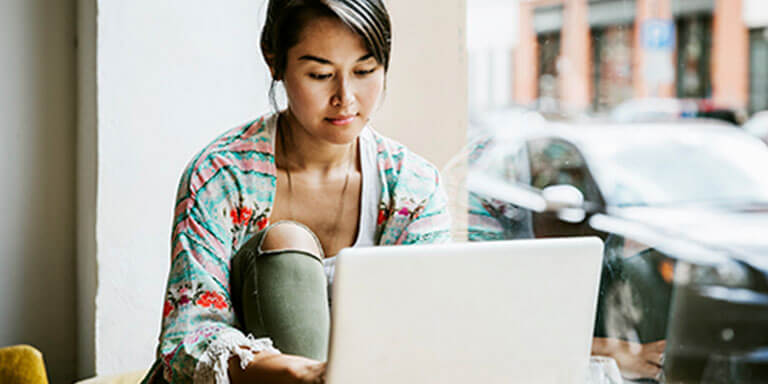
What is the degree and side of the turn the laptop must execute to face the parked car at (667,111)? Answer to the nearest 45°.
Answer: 0° — it already faces it

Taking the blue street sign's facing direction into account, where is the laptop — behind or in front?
in front

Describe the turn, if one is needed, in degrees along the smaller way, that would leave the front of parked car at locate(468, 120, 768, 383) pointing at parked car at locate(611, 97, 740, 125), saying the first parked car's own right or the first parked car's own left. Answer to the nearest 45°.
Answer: approximately 135° to the first parked car's own left

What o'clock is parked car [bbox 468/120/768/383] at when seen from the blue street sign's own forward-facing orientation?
The parked car is roughly at 12 o'clock from the blue street sign.

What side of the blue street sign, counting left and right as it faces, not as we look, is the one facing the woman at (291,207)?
front

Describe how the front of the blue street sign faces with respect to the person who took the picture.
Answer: facing the viewer

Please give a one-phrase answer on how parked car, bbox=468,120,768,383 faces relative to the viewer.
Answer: facing the viewer and to the right of the viewer

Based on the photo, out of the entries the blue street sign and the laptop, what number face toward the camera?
1

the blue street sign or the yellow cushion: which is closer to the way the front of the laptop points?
the blue street sign

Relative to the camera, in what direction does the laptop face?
facing away from the viewer

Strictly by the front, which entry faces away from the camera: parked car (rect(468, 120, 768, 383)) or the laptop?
the laptop

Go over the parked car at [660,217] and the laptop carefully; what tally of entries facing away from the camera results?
1

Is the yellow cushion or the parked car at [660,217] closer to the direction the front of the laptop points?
the parked car
